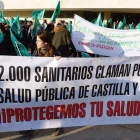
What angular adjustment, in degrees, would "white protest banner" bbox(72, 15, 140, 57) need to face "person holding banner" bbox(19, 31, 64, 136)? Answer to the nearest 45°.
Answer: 0° — it already faces them

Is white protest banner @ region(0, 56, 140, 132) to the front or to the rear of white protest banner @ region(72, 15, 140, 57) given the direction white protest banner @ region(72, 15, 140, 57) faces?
to the front

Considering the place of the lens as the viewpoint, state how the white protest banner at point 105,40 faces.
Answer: facing the viewer

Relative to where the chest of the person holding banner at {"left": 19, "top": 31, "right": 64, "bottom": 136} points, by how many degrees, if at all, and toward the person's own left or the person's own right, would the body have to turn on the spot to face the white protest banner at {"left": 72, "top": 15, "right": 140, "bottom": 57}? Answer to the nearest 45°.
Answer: approximately 180°

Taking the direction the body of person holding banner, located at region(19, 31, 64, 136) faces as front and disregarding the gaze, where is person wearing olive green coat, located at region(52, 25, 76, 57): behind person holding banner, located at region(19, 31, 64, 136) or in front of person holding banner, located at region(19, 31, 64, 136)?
behind

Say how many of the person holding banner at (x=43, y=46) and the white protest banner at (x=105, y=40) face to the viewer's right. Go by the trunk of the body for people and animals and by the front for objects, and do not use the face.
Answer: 0
